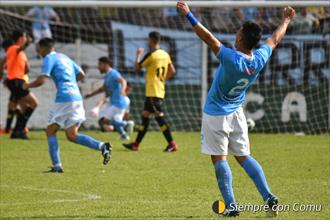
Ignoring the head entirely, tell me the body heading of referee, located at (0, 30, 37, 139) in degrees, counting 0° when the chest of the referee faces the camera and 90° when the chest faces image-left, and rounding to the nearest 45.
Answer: approximately 270°

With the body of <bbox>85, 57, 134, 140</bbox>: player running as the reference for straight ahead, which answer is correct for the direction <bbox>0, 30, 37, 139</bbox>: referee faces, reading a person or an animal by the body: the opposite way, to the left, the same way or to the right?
the opposite way

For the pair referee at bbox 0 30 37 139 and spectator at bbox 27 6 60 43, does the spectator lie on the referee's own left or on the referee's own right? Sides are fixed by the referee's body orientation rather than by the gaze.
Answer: on the referee's own left

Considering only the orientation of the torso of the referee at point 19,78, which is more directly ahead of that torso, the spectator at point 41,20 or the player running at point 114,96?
the player running

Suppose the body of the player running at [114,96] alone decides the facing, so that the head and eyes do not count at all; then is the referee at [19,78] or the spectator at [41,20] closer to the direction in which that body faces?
the referee

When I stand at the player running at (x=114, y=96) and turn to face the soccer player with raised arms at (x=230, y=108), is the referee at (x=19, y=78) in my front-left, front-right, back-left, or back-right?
back-right

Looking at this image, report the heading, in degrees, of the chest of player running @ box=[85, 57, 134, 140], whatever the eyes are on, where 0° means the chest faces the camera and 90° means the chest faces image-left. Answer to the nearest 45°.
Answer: approximately 90°

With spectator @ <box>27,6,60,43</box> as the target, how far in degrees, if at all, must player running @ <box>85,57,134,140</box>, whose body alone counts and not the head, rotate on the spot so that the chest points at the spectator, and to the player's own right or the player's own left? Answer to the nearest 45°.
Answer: approximately 45° to the player's own right
